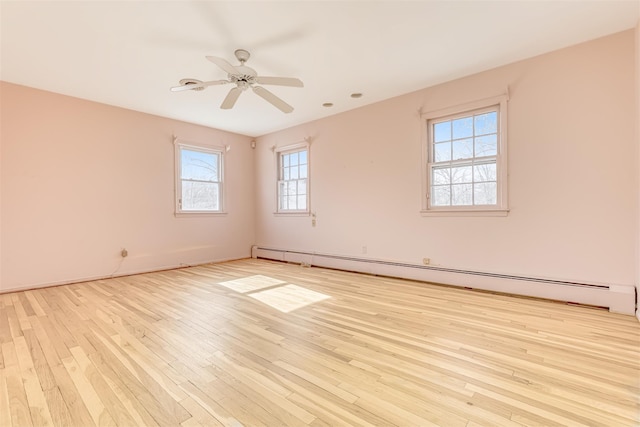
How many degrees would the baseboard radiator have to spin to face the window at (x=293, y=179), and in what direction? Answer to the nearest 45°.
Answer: approximately 45° to its right

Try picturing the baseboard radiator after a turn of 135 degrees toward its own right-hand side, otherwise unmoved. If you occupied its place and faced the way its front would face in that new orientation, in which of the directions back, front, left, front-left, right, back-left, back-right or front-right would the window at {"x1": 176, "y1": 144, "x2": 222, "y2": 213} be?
left

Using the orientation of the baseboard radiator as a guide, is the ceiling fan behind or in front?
in front

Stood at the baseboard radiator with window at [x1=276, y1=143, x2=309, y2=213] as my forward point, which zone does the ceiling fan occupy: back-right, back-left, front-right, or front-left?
front-left

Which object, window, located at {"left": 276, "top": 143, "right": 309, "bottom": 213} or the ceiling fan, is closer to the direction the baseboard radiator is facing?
the ceiling fan

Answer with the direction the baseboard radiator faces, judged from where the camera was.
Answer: facing the viewer and to the left of the viewer
